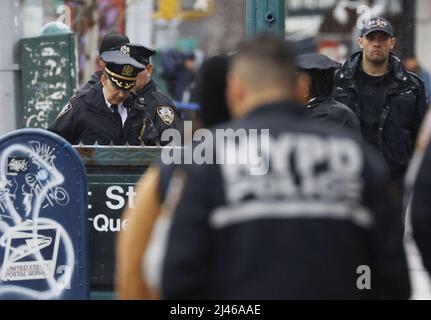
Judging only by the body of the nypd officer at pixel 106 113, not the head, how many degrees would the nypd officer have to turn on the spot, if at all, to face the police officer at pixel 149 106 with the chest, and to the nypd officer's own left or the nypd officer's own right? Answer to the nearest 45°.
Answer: approximately 90° to the nypd officer's own left

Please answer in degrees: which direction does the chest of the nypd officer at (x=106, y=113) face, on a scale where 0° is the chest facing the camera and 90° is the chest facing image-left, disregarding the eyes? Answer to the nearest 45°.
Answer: approximately 315°

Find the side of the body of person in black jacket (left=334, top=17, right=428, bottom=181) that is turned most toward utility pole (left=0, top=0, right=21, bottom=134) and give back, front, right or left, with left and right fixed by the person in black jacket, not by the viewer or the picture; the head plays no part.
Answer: right

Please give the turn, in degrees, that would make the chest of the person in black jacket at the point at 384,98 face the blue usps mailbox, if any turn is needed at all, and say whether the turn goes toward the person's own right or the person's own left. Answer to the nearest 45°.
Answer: approximately 45° to the person's own right

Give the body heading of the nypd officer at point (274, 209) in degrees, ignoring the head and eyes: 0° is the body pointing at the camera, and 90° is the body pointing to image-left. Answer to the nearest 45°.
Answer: approximately 180°

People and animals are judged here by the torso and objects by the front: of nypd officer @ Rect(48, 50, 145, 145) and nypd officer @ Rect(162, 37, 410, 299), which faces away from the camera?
nypd officer @ Rect(162, 37, 410, 299)

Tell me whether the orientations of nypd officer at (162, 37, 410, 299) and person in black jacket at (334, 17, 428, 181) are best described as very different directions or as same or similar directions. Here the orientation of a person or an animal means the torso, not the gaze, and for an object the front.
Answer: very different directions

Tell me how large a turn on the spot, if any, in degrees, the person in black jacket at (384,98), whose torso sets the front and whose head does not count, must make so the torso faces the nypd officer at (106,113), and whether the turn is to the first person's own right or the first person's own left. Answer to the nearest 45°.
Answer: approximately 90° to the first person's own right

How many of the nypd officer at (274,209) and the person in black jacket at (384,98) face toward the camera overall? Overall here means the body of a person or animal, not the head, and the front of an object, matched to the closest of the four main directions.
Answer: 1
